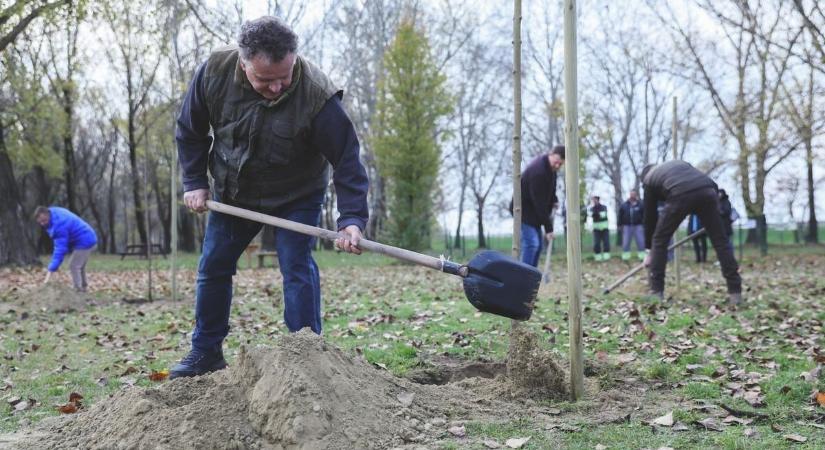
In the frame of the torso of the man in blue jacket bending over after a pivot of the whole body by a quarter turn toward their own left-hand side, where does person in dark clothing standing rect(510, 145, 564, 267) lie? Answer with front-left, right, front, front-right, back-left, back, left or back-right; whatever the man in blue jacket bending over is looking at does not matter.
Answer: front-left

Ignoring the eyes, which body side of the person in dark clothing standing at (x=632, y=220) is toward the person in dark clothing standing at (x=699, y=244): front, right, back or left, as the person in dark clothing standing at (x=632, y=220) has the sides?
left

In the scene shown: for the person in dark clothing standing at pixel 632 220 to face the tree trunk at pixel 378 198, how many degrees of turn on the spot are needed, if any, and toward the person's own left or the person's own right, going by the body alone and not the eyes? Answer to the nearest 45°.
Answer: approximately 135° to the person's own right

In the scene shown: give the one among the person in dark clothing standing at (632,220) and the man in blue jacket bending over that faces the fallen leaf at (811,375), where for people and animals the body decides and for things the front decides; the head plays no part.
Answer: the person in dark clothing standing

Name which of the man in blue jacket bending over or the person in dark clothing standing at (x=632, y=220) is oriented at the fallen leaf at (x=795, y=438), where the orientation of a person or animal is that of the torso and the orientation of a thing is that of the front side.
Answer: the person in dark clothing standing

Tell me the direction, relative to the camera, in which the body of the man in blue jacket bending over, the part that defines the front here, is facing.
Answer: to the viewer's left

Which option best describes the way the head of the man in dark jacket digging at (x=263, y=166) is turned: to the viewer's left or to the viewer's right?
to the viewer's right

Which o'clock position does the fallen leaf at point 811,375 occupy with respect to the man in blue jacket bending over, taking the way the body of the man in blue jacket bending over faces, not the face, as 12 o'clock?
The fallen leaf is roughly at 8 o'clock from the man in blue jacket bending over.
